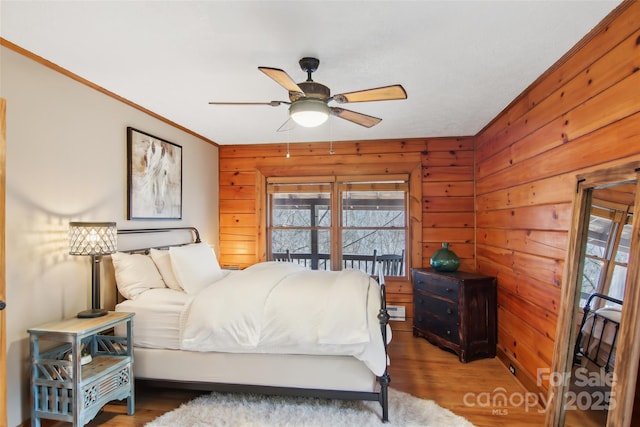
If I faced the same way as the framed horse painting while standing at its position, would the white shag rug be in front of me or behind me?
in front

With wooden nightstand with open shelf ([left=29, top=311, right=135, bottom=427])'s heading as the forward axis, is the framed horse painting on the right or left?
on its left

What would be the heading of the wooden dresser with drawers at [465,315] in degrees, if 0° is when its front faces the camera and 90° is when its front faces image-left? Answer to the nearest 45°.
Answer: approximately 45°

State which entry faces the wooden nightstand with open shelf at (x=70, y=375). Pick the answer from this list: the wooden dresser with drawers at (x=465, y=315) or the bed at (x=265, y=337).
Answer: the wooden dresser with drawers at (x=465, y=315)

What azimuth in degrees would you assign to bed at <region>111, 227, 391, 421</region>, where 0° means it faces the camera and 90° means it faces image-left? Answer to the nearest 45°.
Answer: approximately 270°

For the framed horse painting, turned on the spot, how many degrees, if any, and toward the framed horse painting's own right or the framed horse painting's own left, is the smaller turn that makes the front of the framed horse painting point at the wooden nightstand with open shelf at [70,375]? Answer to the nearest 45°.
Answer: approximately 45° to the framed horse painting's own right

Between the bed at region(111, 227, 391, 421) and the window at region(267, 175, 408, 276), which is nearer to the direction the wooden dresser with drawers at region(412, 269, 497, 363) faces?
the bed

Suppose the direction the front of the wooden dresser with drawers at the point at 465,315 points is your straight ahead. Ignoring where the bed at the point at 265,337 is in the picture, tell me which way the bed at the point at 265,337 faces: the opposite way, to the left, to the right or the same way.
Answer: the opposite way

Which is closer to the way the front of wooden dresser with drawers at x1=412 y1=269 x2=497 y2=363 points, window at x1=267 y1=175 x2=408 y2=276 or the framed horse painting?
the framed horse painting

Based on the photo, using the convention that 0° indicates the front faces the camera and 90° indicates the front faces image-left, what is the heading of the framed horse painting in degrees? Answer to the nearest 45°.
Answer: approximately 315°

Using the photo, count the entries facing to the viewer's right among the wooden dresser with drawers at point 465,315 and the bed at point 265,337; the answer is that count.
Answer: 1

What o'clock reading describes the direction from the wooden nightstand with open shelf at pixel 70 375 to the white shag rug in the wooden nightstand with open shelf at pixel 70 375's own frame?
The white shag rug is roughly at 11 o'clock from the wooden nightstand with open shelf.

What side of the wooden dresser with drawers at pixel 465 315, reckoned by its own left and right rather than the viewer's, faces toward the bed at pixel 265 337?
front

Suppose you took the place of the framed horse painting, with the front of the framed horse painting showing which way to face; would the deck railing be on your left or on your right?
on your left
